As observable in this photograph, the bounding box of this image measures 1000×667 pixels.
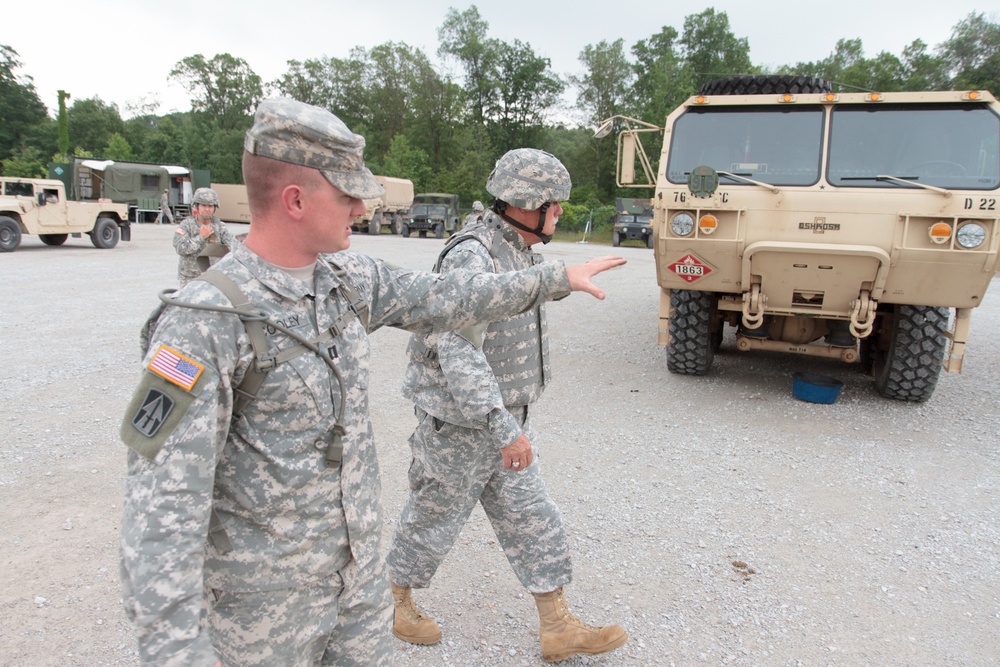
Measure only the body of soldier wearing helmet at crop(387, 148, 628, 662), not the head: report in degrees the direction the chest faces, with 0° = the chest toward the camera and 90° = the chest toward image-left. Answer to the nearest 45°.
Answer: approximately 270°

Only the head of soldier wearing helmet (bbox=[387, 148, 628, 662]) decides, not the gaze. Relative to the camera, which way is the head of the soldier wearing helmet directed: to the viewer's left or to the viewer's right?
to the viewer's right

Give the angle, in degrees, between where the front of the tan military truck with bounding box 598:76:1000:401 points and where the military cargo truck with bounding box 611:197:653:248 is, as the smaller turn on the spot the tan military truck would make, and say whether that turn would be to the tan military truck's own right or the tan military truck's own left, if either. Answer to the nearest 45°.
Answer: approximately 180°

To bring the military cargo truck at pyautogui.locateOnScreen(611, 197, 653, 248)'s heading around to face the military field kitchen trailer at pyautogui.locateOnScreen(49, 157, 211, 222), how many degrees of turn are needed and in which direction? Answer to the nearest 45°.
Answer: approximately 90° to its right

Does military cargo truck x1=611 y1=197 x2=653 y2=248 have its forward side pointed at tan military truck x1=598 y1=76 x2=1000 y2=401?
yes

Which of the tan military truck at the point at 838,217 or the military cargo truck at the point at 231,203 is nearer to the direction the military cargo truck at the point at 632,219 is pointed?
the tan military truck
